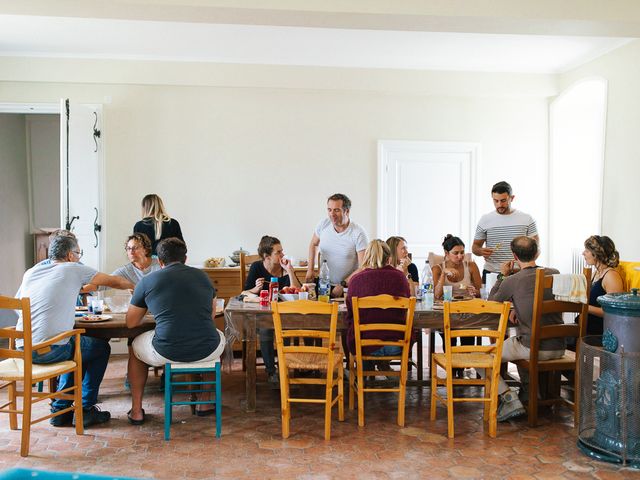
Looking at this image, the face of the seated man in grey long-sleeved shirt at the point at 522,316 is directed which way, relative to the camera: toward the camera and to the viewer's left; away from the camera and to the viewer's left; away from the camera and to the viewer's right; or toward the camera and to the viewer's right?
away from the camera and to the viewer's left

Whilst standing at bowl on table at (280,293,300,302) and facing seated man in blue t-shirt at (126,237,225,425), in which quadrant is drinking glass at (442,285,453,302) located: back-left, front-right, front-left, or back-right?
back-left

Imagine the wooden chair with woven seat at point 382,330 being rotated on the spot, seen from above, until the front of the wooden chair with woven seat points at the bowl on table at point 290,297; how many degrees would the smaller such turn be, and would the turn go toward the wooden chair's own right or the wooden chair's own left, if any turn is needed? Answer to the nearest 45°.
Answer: approximately 45° to the wooden chair's own left

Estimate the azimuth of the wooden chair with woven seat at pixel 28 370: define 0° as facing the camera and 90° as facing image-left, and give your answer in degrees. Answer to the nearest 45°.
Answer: approximately 225°

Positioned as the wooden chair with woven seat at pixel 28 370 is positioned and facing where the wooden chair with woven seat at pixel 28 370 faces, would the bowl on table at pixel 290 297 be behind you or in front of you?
in front

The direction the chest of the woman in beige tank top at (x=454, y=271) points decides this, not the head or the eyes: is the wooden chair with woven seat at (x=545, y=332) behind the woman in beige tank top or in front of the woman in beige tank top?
in front

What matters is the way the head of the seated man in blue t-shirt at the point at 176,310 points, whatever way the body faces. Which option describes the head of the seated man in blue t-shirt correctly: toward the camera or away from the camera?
away from the camera

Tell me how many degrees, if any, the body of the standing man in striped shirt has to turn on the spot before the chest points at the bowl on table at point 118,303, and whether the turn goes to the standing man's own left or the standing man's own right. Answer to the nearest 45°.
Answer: approximately 45° to the standing man's own right

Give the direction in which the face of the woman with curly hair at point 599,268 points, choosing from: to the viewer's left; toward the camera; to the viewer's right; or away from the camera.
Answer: to the viewer's left

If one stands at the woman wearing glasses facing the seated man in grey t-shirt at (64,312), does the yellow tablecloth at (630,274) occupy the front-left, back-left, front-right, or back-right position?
back-left

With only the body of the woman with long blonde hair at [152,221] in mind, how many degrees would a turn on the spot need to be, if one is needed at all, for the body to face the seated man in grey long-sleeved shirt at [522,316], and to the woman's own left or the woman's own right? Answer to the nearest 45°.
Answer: approximately 135° to the woman's own right
